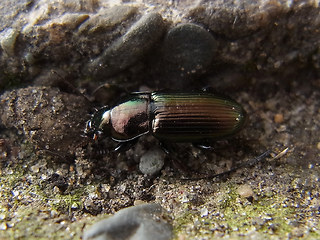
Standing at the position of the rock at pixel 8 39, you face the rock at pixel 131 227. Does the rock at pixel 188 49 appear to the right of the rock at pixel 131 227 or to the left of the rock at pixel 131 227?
left

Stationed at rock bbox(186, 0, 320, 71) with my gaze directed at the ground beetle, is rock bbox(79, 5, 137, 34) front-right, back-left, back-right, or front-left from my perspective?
front-right

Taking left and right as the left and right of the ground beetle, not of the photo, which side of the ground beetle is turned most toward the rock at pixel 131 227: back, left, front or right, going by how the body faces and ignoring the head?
left

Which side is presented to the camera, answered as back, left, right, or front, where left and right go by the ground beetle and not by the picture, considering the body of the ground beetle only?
left

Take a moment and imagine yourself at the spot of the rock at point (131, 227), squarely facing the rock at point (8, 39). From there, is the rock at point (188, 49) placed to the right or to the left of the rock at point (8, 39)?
right

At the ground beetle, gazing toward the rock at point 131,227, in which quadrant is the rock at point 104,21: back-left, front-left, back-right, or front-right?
back-right

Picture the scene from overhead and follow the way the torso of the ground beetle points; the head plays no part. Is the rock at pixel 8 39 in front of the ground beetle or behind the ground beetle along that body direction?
in front

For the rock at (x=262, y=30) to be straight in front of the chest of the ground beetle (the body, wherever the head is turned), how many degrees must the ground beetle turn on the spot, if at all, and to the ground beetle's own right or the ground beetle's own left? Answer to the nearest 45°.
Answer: approximately 135° to the ground beetle's own right

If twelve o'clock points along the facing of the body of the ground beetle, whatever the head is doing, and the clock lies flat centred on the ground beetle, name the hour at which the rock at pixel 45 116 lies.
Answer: The rock is roughly at 12 o'clock from the ground beetle.
